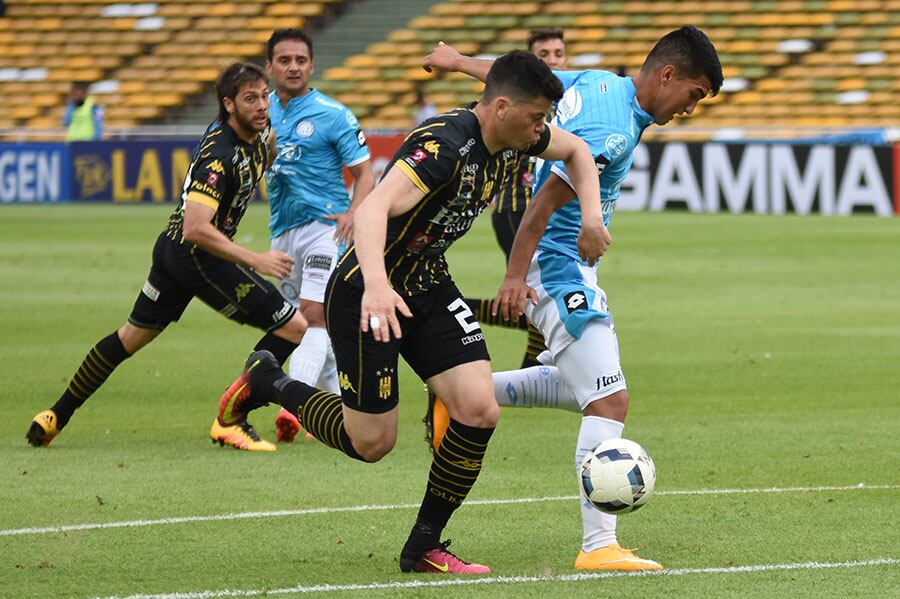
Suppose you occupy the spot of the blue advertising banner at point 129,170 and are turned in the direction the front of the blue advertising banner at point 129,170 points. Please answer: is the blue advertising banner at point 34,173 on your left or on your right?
on your right

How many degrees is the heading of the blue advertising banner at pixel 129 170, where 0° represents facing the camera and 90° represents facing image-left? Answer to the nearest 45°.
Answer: approximately 0°

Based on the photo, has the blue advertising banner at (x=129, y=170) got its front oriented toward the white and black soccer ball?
yes
